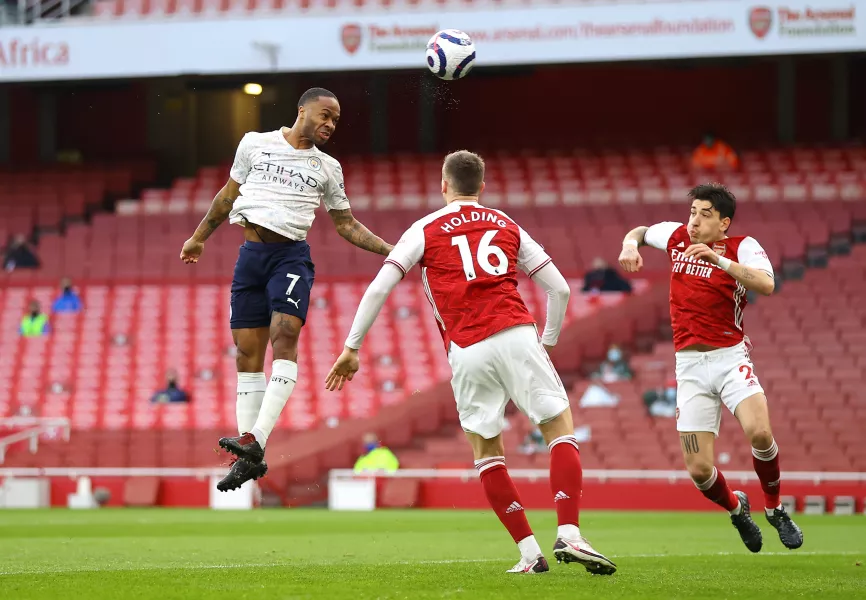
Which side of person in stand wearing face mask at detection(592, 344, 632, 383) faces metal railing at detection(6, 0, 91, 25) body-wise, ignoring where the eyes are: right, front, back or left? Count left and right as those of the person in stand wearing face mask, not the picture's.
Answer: right

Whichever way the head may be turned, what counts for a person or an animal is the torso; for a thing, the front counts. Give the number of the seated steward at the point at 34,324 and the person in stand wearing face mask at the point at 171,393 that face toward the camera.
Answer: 2

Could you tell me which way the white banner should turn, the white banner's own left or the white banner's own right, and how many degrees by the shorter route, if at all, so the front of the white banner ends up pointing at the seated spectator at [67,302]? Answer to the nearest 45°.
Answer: approximately 90° to the white banner's own right

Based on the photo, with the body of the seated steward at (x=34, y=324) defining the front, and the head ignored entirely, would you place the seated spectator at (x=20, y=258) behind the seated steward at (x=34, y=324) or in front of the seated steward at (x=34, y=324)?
behind

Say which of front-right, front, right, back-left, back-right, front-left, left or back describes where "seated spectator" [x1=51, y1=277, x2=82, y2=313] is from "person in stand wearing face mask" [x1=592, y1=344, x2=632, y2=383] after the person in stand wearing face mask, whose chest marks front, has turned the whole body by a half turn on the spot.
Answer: left

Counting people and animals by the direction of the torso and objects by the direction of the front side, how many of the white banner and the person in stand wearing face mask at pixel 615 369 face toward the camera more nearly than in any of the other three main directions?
2

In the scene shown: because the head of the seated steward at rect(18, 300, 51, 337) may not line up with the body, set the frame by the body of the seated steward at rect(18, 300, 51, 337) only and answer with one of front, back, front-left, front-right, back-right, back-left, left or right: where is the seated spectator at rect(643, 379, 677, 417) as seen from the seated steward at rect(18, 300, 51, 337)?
front-left

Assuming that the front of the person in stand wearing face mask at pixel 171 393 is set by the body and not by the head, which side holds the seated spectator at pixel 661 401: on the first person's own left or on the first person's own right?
on the first person's own left

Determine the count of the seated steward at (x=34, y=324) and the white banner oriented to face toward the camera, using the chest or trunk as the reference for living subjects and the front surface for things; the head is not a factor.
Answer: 2

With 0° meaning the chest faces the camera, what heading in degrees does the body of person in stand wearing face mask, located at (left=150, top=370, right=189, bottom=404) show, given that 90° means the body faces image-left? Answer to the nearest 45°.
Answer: approximately 0°
